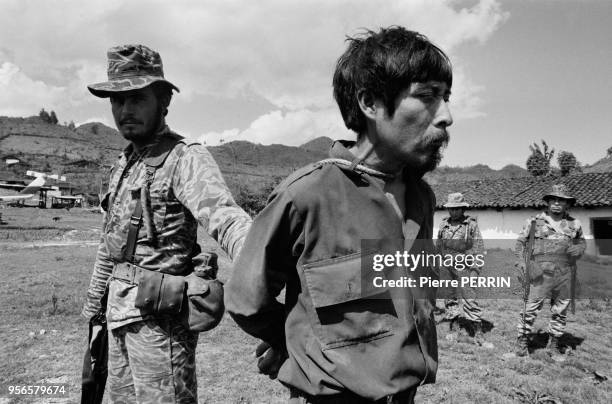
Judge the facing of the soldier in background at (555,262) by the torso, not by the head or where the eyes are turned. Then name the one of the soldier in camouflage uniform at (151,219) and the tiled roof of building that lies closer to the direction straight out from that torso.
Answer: the soldier in camouflage uniform

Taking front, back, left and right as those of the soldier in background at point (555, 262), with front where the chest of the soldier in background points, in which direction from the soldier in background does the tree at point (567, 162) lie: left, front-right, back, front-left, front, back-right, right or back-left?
back

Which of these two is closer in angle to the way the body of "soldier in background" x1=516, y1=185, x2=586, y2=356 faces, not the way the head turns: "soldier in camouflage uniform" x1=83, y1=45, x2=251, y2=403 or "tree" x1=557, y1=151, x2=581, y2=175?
the soldier in camouflage uniform

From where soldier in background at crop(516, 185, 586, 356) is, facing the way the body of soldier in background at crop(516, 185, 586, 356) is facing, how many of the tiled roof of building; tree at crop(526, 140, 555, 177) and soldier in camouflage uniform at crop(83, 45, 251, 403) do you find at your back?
2

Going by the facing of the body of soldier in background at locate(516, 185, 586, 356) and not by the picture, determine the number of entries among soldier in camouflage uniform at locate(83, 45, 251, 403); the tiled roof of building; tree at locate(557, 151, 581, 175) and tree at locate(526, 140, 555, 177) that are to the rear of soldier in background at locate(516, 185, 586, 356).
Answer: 3

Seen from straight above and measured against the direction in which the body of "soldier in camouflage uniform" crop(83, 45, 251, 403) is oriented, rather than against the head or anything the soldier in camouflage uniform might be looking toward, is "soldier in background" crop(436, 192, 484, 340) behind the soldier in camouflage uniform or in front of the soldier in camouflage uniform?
behind

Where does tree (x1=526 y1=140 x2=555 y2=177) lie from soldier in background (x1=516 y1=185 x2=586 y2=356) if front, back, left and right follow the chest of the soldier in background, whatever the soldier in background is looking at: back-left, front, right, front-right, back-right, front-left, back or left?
back

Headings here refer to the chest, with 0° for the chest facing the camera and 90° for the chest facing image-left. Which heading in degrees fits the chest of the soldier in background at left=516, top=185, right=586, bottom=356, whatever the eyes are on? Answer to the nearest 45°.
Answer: approximately 0°
